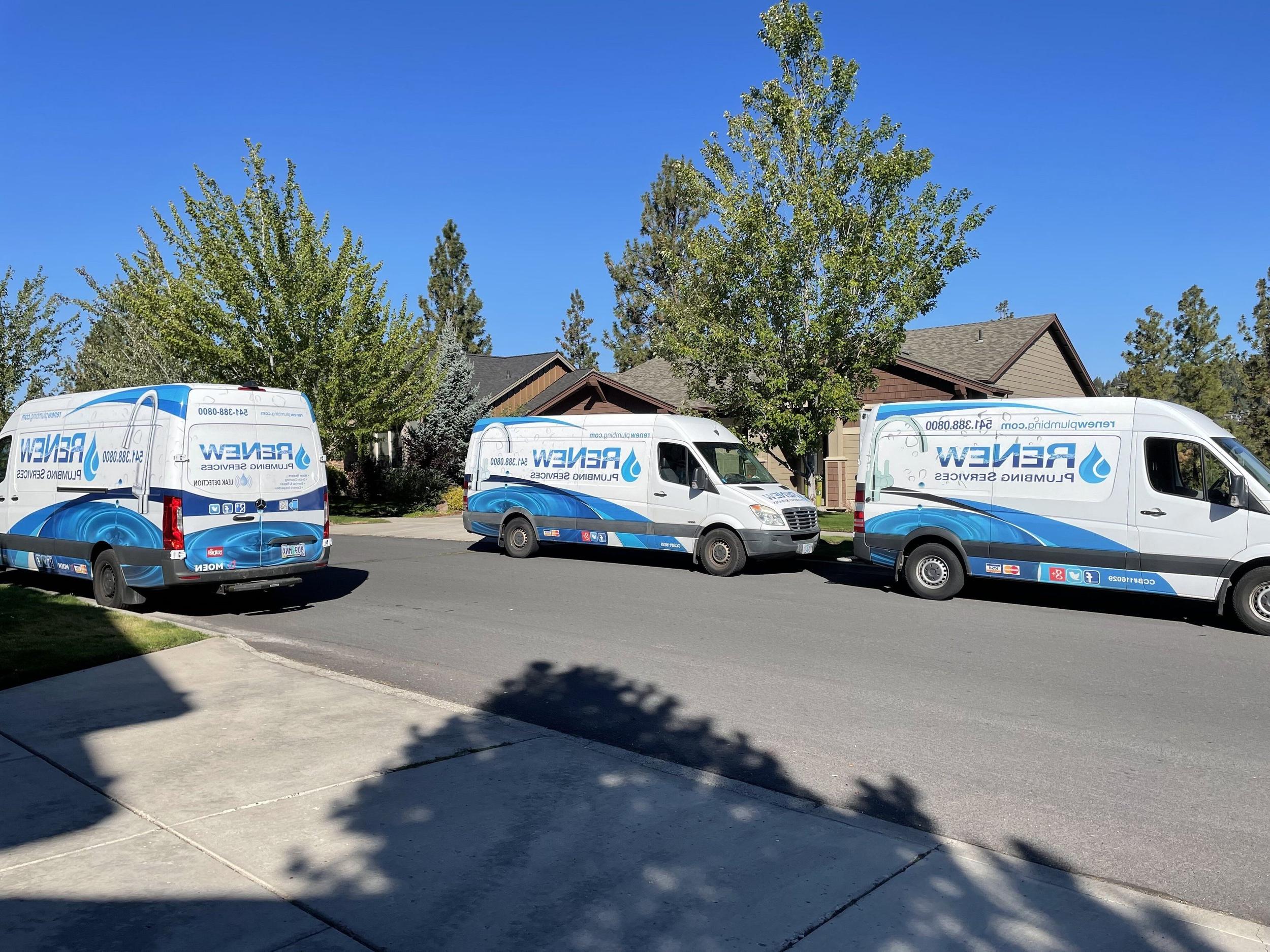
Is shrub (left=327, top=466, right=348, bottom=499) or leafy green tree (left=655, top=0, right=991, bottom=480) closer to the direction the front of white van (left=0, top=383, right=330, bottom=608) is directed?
the shrub

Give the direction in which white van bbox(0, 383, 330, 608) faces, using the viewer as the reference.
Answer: facing away from the viewer and to the left of the viewer

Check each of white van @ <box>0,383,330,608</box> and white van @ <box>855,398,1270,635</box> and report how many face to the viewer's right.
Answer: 1

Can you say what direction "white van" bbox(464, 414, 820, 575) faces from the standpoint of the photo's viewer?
facing the viewer and to the right of the viewer

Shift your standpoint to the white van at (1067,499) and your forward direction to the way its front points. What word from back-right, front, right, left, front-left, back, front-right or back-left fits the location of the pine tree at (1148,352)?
left

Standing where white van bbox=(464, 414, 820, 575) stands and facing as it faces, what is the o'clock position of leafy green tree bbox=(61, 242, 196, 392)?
The leafy green tree is roughly at 6 o'clock from the white van.

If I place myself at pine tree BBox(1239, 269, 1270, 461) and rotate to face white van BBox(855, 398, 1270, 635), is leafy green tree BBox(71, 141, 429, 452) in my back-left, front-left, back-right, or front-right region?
front-right

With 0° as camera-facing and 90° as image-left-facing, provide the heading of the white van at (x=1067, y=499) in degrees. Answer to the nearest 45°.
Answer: approximately 270°

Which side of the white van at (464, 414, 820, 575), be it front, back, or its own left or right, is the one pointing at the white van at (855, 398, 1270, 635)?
front

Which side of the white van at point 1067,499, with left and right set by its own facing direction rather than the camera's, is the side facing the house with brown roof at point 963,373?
left

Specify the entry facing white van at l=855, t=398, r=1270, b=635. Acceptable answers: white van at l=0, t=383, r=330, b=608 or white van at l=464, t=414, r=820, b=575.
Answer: white van at l=464, t=414, r=820, b=575

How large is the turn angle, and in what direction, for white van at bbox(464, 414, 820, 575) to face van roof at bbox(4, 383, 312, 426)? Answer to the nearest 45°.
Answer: approximately 90° to its right

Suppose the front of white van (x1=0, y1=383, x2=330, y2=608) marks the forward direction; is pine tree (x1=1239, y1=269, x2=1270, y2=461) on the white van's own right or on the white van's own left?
on the white van's own right

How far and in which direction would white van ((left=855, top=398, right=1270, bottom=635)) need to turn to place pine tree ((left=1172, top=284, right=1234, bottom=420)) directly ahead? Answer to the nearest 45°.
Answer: approximately 90° to its left

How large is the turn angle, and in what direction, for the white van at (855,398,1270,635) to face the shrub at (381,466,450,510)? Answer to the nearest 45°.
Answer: approximately 135° to its left

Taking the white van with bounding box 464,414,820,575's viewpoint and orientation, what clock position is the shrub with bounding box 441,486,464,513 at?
The shrub is roughly at 7 o'clock from the white van.

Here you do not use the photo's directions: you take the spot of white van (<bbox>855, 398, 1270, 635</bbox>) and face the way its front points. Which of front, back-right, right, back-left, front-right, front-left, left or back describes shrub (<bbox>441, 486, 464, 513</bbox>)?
back-left

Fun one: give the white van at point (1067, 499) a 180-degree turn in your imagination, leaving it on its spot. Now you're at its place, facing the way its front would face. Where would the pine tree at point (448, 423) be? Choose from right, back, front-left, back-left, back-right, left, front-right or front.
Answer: front-right

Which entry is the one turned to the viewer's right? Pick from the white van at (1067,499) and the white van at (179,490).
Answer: the white van at (1067,499)

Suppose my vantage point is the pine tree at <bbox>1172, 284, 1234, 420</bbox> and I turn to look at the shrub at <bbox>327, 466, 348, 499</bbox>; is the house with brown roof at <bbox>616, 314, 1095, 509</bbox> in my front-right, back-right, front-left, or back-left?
front-left
